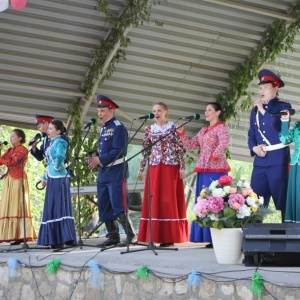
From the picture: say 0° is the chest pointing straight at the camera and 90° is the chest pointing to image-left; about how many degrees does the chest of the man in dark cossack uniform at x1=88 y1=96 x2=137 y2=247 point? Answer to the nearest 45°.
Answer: approximately 45°

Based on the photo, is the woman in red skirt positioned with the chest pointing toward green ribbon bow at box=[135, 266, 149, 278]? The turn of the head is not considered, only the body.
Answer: yes

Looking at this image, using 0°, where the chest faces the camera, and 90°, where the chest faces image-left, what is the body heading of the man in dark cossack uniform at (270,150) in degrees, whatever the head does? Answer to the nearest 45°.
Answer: approximately 45°

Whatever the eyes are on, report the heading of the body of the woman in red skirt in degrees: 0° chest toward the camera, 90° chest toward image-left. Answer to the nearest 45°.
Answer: approximately 0°
